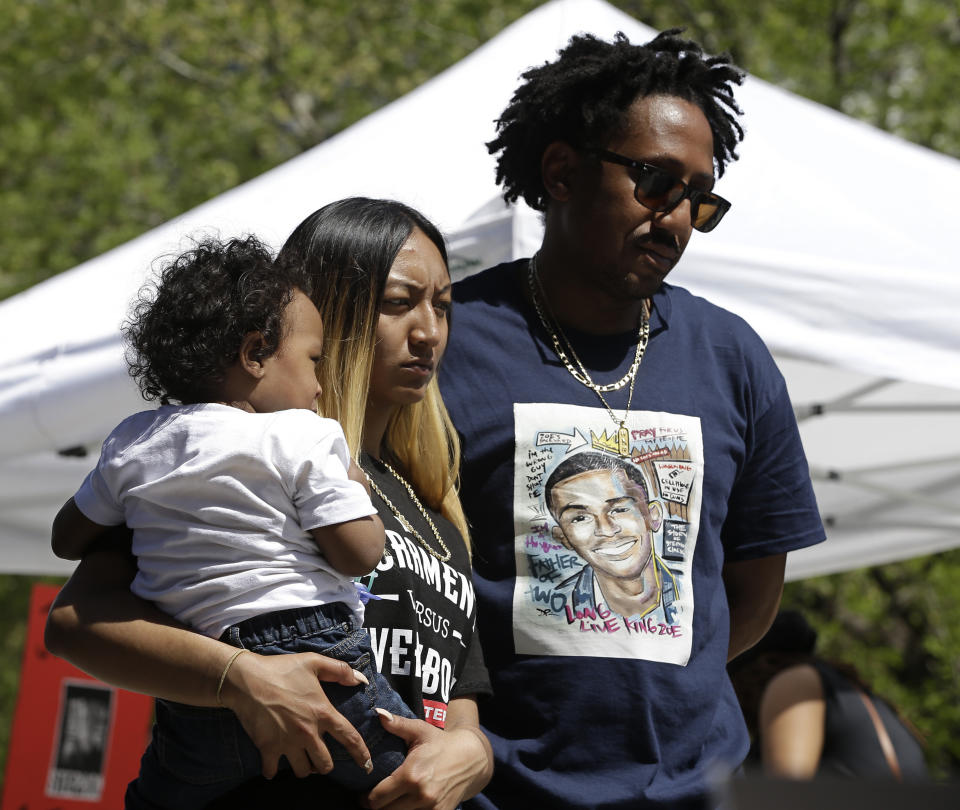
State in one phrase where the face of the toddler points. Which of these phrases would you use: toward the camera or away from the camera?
away from the camera

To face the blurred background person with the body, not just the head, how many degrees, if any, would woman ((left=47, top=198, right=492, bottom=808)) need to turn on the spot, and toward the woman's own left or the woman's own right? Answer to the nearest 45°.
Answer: approximately 90° to the woman's own left

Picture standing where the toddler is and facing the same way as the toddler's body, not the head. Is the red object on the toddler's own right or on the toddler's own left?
on the toddler's own left

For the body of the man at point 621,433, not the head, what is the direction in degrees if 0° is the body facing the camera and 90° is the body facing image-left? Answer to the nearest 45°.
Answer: approximately 0°

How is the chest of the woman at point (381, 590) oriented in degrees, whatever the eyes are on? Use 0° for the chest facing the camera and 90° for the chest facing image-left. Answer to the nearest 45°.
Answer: approximately 315°

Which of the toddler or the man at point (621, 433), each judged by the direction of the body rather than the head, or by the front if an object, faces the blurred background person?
the toddler

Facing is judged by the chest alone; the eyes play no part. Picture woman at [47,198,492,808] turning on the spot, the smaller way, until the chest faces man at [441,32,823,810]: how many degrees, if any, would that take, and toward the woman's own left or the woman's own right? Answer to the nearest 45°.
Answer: approximately 90° to the woman's own left

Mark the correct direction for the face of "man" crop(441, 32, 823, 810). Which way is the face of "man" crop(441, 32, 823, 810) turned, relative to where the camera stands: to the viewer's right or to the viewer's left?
to the viewer's right

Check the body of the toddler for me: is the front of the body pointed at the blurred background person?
yes

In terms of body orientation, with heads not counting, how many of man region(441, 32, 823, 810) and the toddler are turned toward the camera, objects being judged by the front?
1

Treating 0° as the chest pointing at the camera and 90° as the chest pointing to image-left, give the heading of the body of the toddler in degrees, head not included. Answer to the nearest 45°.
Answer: approximately 225°
